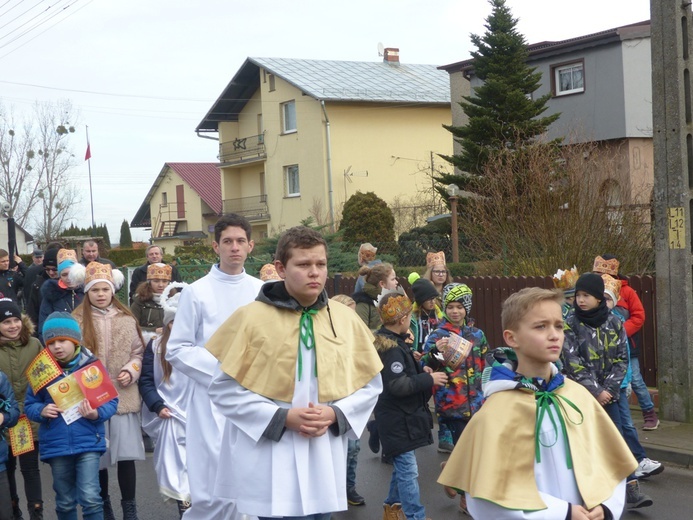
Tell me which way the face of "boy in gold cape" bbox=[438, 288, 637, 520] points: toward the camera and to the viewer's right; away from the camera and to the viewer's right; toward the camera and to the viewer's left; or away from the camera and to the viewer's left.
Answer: toward the camera and to the viewer's right

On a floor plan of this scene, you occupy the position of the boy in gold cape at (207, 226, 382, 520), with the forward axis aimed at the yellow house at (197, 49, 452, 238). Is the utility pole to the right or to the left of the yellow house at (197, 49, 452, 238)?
right

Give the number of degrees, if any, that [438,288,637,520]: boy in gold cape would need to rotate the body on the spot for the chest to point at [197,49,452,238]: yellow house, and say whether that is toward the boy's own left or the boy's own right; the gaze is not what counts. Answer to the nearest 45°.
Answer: approximately 135° to the boy's own left

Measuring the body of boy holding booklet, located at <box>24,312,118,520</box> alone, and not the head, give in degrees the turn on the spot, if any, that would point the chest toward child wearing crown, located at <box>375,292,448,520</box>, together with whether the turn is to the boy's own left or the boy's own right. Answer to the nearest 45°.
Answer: approximately 90° to the boy's own left

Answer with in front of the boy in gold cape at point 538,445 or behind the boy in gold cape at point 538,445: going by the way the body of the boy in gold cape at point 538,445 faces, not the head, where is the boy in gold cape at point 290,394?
behind
